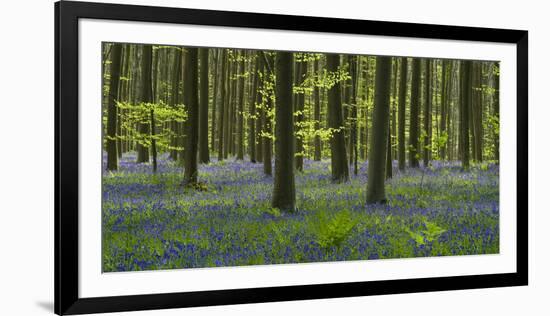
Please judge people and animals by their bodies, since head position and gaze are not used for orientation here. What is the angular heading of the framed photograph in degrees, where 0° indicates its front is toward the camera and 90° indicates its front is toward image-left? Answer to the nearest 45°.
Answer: approximately 315°
